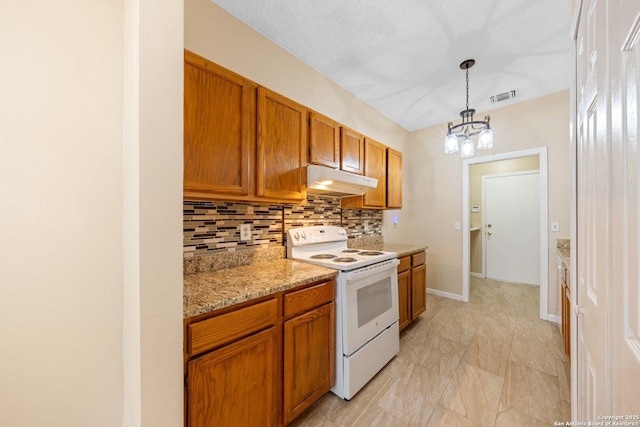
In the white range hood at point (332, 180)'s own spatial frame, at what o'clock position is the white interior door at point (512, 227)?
The white interior door is roughly at 9 o'clock from the white range hood.

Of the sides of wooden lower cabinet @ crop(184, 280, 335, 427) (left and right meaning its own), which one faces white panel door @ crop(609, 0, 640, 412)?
front

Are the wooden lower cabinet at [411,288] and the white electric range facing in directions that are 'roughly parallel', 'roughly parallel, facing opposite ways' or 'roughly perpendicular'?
roughly parallel

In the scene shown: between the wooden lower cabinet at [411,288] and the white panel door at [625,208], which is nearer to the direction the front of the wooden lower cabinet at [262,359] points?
the white panel door

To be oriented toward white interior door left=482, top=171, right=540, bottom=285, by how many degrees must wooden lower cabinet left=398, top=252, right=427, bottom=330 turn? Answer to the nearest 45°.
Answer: approximately 90° to its left

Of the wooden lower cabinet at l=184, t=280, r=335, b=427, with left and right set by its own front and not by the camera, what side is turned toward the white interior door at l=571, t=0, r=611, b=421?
front

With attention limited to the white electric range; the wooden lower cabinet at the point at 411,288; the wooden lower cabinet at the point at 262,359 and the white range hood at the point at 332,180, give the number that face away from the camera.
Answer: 0

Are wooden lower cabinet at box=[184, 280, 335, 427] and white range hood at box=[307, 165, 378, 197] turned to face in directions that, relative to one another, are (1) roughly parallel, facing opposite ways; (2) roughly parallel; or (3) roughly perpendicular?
roughly parallel

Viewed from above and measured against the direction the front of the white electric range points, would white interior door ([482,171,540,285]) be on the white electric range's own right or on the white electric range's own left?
on the white electric range's own left

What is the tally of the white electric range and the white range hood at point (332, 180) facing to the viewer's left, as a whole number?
0

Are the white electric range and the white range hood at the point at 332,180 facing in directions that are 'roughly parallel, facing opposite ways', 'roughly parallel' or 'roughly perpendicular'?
roughly parallel

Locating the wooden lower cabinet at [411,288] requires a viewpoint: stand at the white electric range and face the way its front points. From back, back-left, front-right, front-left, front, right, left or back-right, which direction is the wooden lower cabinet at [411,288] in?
left

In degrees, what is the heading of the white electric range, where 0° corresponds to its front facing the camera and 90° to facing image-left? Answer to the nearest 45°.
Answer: approximately 315°
